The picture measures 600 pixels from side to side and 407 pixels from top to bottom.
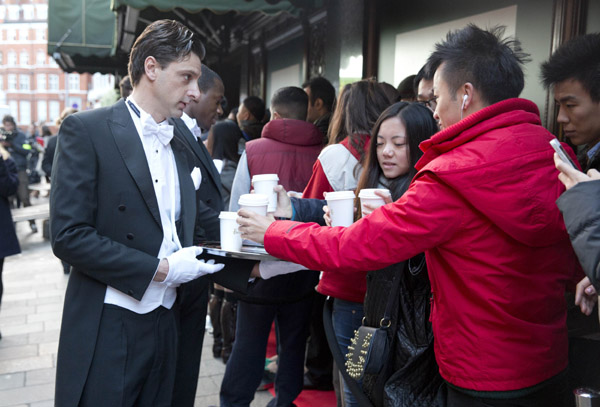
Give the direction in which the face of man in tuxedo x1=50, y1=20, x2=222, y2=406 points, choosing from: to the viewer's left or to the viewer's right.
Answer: to the viewer's right

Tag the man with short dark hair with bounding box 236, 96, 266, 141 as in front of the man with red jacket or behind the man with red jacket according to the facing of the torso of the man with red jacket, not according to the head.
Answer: in front

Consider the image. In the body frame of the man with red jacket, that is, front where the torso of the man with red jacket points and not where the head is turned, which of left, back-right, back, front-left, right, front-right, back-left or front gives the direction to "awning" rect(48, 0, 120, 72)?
front

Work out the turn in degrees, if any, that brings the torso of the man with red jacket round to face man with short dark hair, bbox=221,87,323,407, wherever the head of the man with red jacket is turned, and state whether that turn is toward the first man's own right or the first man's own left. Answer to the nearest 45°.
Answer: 0° — they already face them

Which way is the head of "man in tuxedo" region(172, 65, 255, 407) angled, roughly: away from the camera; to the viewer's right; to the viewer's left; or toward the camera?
to the viewer's right

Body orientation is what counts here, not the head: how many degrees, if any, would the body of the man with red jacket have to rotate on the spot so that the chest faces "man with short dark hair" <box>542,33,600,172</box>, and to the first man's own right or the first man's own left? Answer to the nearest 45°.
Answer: approximately 90° to the first man's own right

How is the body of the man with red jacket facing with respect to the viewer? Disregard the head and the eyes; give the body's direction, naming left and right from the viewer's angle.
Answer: facing away from the viewer and to the left of the viewer

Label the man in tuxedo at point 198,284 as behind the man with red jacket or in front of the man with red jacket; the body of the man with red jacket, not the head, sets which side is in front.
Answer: in front

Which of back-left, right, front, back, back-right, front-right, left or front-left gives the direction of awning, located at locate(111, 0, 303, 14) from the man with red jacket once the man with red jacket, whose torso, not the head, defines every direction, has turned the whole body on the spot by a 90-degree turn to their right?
left
